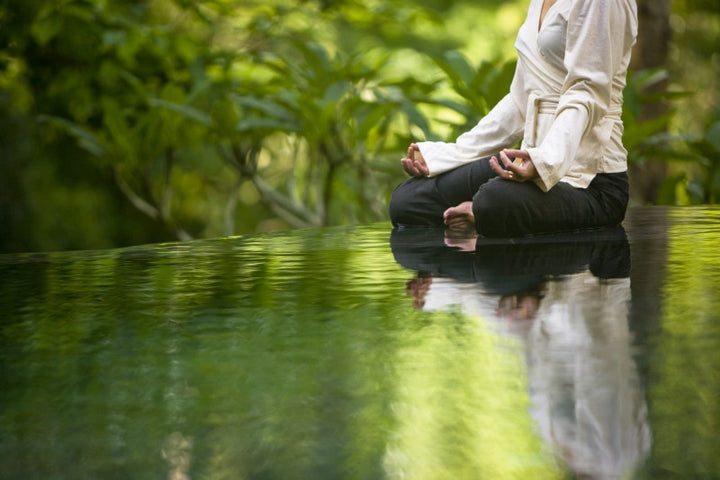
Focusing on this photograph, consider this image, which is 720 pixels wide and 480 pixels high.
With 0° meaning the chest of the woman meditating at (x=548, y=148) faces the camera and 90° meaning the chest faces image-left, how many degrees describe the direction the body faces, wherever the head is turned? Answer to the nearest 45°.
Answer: approximately 45°

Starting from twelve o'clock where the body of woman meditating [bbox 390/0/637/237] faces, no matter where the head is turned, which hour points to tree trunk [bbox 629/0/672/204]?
The tree trunk is roughly at 5 o'clock from the woman meditating.
